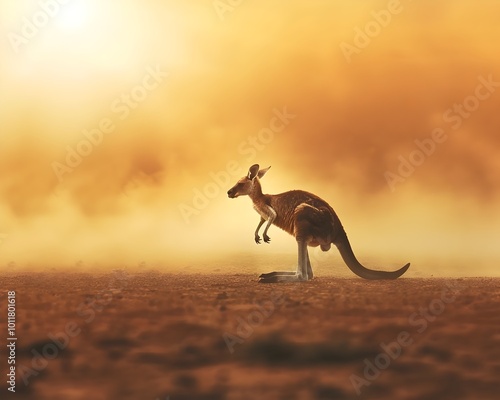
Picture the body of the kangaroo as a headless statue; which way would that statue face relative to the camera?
to the viewer's left
